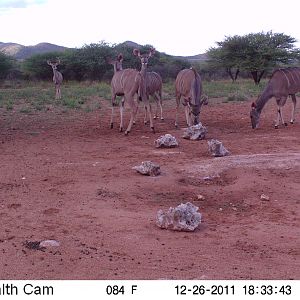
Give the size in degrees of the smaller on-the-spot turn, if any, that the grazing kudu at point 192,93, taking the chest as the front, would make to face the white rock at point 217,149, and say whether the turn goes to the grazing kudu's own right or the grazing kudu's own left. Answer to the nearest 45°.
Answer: approximately 45° to the grazing kudu's own right

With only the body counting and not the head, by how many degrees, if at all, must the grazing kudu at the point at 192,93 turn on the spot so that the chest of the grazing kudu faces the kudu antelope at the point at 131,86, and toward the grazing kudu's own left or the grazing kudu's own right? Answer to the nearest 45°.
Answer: approximately 135° to the grazing kudu's own right

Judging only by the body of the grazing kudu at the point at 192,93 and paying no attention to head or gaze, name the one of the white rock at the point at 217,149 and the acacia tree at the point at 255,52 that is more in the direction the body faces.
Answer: the white rock

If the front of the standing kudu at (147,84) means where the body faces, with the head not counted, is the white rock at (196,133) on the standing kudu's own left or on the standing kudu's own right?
on the standing kudu's own left

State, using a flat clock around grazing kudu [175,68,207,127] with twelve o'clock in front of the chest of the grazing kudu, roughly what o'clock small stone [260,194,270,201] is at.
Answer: The small stone is roughly at 1 o'clock from the grazing kudu.

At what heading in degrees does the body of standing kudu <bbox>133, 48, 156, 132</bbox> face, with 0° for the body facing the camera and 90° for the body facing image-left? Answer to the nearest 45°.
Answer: approximately 45°

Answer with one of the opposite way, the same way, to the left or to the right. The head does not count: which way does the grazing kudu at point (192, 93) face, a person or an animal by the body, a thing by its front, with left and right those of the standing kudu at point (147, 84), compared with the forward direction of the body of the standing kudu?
to the left

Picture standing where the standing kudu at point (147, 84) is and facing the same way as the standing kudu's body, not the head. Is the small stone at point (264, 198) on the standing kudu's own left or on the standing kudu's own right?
on the standing kudu's own left
